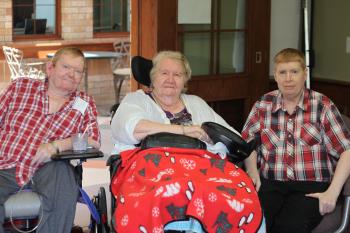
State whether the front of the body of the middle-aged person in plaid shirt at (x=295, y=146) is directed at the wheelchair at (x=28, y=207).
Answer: no

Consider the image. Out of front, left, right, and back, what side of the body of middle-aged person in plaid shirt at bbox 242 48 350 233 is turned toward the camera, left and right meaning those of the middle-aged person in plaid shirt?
front

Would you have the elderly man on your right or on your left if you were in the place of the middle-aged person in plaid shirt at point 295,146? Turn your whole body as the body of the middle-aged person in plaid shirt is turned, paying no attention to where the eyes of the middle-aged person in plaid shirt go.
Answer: on your right

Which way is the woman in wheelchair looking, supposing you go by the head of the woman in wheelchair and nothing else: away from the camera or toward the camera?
toward the camera

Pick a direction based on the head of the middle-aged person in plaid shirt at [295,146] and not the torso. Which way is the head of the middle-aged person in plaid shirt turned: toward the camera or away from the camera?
toward the camera
